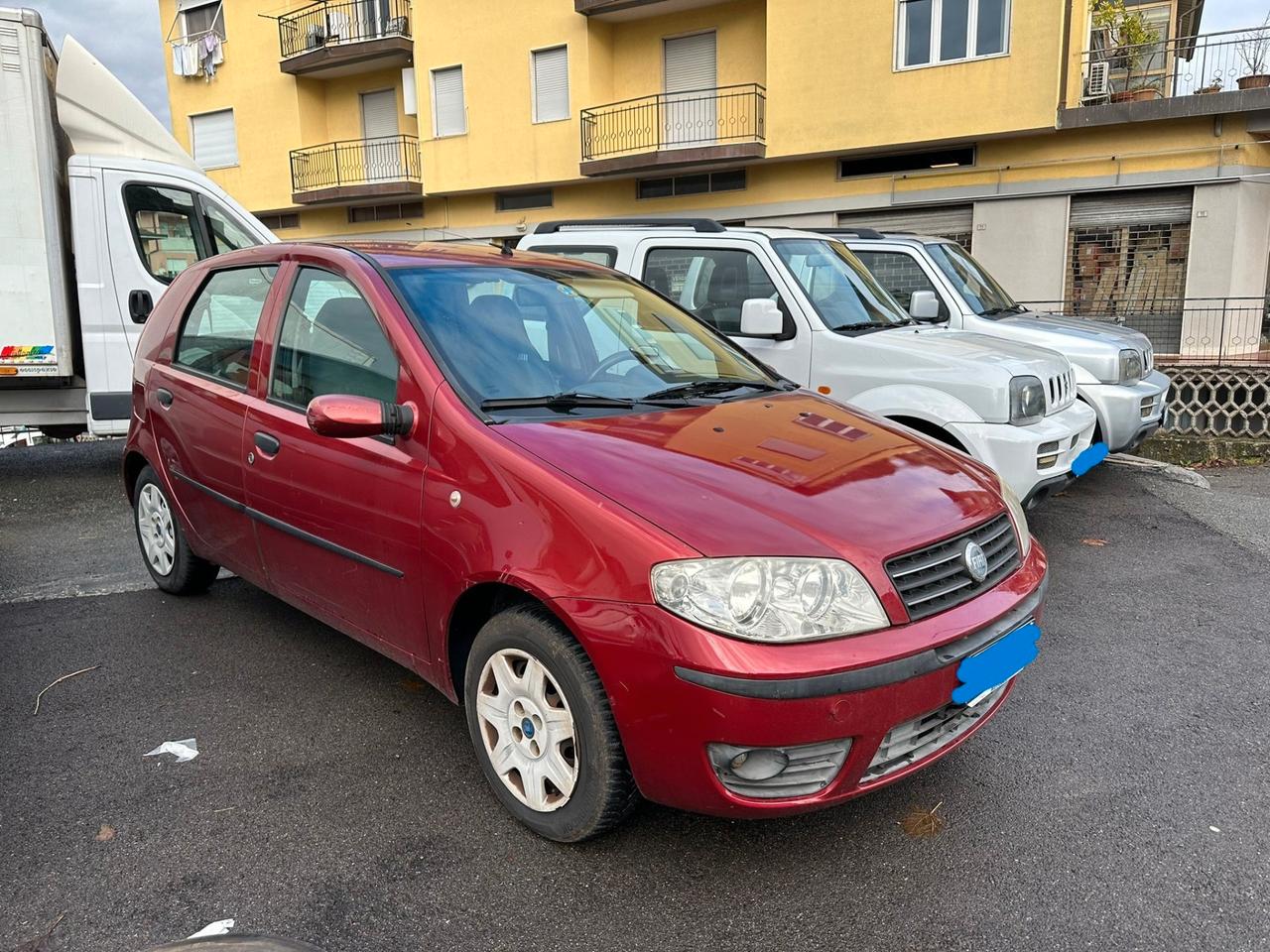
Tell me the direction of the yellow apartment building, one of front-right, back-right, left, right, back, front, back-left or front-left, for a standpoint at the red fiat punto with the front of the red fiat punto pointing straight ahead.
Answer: back-left

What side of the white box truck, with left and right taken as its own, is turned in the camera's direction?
right

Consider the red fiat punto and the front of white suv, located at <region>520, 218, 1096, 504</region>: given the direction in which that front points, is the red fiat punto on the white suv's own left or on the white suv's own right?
on the white suv's own right

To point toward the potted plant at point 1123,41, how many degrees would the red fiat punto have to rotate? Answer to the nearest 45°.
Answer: approximately 90° to its left

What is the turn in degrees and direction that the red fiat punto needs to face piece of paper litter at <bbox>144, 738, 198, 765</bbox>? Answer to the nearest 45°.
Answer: approximately 135° to its right

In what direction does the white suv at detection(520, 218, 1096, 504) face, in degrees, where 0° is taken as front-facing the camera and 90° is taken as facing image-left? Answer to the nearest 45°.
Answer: approximately 315°

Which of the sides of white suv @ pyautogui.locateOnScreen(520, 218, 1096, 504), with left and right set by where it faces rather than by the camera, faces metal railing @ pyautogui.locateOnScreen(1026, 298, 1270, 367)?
left

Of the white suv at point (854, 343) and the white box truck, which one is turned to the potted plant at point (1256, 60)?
the white box truck

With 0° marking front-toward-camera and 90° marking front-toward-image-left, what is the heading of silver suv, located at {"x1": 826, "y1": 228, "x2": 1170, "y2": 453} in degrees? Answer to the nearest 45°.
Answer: approximately 315°

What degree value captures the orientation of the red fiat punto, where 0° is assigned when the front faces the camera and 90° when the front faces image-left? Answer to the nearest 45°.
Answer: approximately 315°

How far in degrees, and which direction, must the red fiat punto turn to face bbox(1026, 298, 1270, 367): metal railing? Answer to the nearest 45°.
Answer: approximately 90° to its left

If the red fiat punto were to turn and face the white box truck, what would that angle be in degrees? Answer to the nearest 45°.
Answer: approximately 180°
